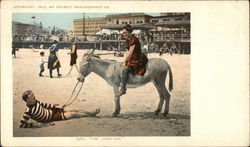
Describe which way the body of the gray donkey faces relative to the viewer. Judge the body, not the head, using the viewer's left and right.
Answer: facing to the left of the viewer

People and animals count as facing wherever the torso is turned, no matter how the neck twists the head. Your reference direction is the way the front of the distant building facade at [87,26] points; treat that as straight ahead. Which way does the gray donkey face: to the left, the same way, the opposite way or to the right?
to the right

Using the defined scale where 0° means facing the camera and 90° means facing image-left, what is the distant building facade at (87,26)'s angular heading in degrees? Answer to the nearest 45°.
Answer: approximately 0°
